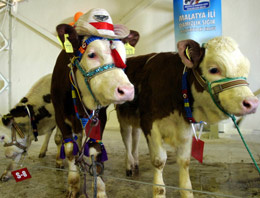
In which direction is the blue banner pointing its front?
toward the camera

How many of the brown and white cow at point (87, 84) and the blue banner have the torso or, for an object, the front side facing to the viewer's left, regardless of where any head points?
0

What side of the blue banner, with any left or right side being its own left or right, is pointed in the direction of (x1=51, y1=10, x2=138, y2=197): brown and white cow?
front

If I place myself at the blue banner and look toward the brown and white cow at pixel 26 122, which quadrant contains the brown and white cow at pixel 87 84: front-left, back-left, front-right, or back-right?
front-left

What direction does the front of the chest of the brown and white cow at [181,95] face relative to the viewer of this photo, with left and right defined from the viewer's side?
facing the viewer and to the right of the viewer

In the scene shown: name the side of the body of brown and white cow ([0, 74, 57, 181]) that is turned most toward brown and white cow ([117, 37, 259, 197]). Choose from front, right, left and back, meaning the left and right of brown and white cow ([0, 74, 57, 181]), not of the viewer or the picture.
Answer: left

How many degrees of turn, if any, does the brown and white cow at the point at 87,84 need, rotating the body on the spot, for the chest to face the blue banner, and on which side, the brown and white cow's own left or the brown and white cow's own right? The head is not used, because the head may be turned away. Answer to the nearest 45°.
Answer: approximately 90° to the brown and white cow's own left

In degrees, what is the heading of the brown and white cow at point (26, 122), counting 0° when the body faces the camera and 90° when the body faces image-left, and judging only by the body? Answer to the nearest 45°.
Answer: approximately 45°

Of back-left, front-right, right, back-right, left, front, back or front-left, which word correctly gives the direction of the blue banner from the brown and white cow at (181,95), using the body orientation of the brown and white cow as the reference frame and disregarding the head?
back-left

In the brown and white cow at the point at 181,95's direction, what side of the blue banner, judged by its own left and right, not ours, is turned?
front

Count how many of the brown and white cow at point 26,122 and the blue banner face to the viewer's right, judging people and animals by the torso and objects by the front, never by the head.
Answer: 0
